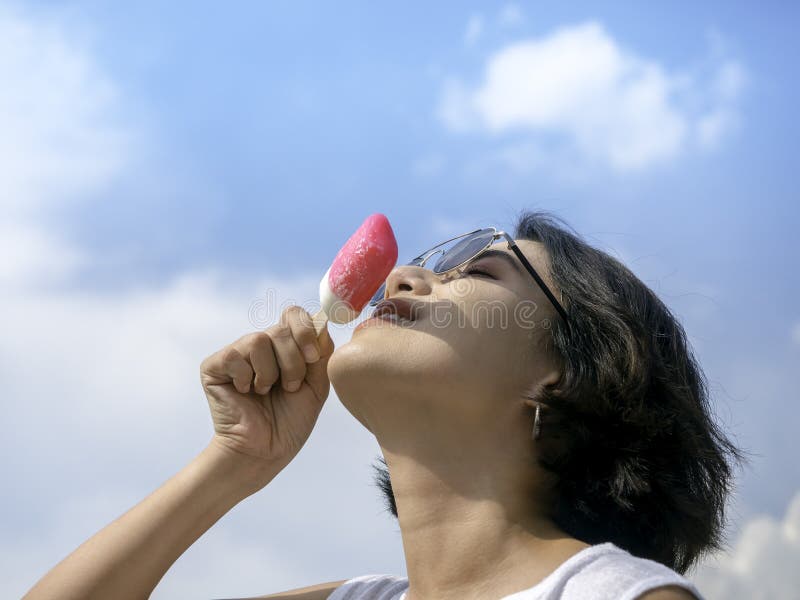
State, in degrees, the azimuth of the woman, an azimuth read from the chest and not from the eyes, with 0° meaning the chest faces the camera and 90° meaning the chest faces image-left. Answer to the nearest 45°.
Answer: approximately 45°
